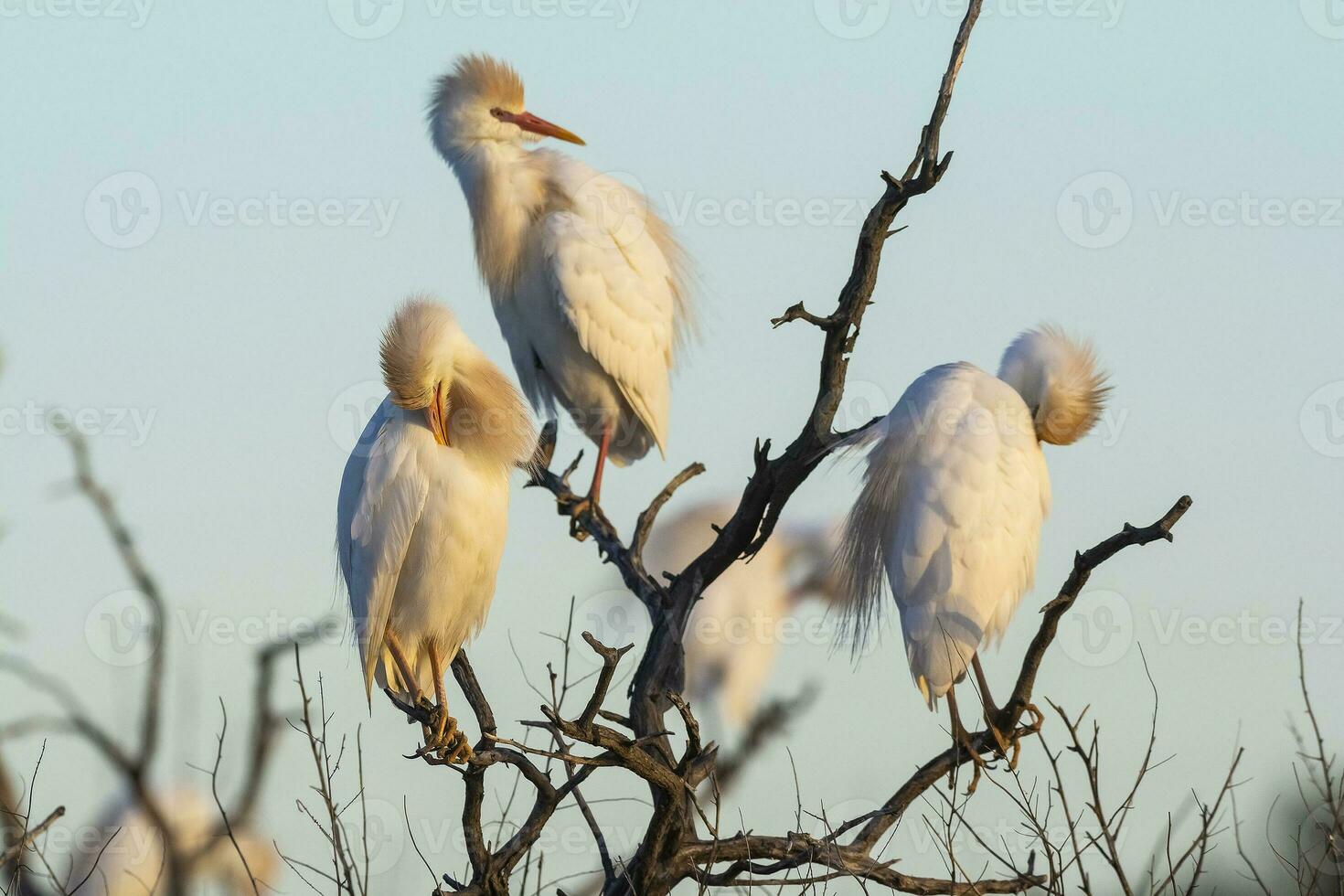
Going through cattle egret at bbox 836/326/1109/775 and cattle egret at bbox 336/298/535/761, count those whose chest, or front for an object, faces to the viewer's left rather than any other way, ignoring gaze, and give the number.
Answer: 0

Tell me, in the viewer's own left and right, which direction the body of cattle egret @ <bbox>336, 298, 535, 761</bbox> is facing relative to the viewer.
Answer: facing the viewer and to the right of the viewer

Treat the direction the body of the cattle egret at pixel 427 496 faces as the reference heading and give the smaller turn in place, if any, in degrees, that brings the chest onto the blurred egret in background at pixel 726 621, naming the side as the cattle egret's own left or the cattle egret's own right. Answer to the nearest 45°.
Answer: approximately 90° to the cattle egret's own left

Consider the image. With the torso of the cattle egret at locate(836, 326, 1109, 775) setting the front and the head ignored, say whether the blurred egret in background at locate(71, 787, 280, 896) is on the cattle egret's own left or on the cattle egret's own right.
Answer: on the cattle egret's own left

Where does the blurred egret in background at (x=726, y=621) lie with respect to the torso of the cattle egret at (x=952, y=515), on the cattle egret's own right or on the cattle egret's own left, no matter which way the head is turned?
on the cattle egret's own left

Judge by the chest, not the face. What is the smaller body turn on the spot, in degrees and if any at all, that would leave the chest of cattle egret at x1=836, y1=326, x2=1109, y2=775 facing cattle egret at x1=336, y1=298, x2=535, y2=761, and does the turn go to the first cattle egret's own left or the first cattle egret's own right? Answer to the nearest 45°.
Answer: approximately 135° to the first cattle egret's own left

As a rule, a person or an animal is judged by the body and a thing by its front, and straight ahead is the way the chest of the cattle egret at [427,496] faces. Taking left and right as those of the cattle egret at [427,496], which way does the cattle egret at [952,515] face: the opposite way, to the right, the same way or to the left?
to the left

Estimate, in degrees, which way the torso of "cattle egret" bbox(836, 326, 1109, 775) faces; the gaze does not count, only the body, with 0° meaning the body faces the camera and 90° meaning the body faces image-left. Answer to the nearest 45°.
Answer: approximately 225°

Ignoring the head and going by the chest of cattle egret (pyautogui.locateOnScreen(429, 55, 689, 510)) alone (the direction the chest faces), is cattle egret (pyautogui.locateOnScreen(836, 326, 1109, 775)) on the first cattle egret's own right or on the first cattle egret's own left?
on the first cattle egret's own left
